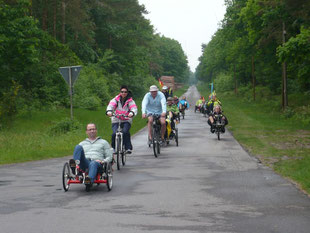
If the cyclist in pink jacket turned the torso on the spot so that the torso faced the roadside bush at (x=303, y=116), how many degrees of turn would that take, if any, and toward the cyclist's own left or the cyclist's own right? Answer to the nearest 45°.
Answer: approximately 135° to the cyclist's own left

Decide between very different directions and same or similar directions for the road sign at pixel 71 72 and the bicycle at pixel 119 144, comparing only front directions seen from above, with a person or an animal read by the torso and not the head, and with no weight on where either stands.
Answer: very different directions

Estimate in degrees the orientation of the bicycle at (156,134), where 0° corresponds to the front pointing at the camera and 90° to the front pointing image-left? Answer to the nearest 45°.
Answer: approximately 0°

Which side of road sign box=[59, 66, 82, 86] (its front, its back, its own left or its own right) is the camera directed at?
back

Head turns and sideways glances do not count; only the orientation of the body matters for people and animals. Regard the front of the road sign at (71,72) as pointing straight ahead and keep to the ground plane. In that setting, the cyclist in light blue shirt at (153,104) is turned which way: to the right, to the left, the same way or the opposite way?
the opposite way

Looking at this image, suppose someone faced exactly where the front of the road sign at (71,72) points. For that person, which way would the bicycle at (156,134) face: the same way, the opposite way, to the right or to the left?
the opposite way

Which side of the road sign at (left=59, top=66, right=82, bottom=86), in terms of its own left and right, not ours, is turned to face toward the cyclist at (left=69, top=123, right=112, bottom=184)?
back

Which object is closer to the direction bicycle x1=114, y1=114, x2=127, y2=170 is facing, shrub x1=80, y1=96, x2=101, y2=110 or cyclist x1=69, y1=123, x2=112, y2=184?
the cyclist
